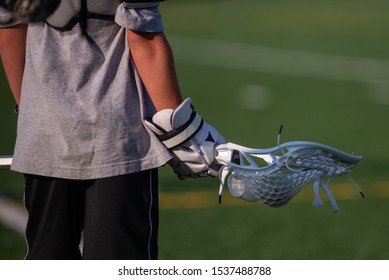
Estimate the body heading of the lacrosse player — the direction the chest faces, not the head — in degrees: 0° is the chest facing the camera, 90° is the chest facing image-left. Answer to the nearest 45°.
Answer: approximately 180°
